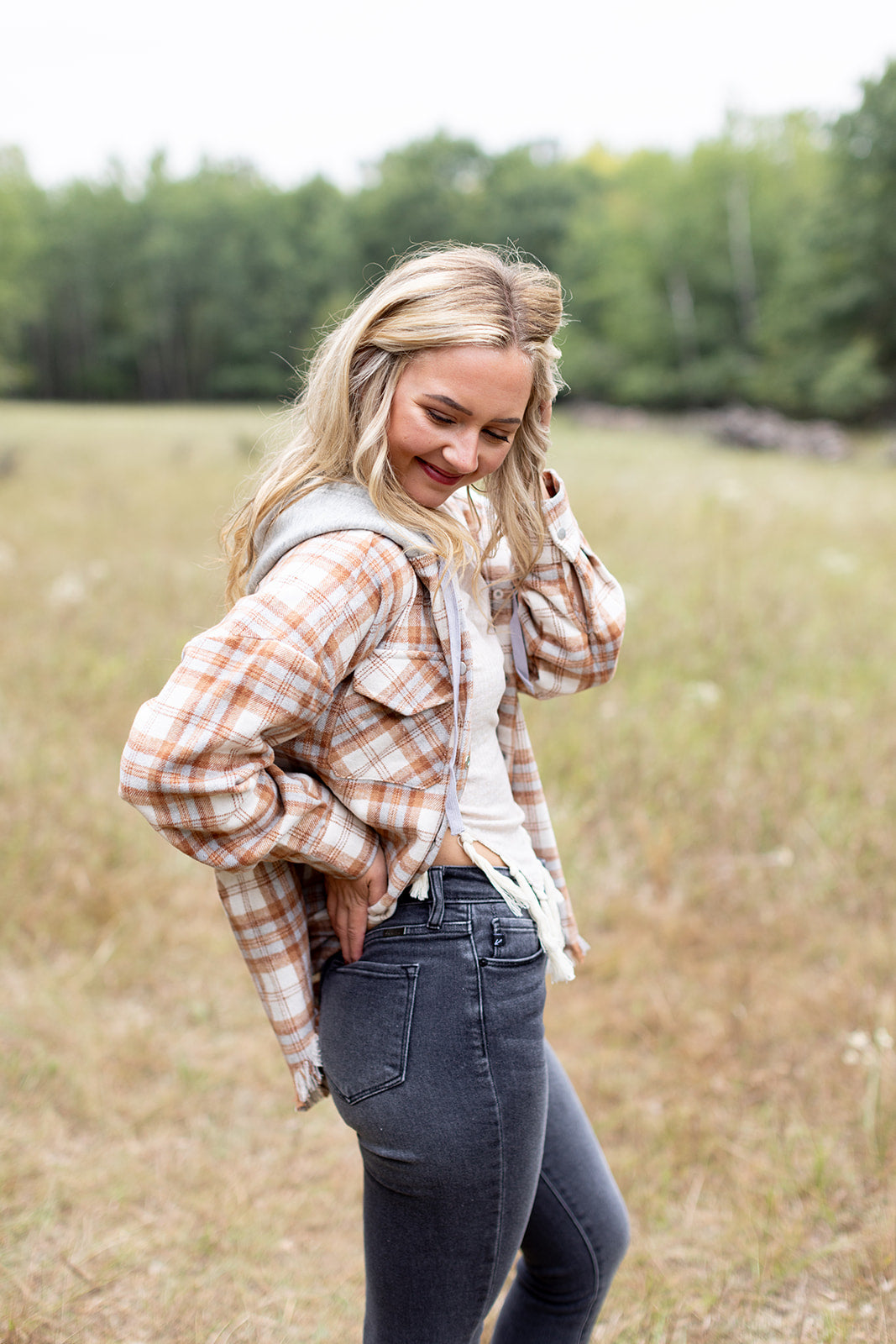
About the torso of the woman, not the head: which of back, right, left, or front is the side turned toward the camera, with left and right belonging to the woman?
right

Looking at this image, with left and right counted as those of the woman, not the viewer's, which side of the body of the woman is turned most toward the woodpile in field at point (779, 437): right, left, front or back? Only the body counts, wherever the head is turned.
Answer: left
